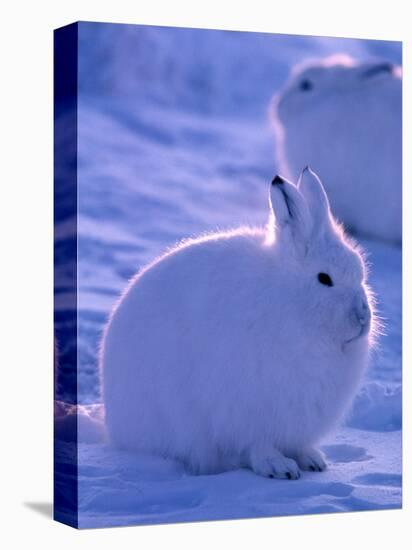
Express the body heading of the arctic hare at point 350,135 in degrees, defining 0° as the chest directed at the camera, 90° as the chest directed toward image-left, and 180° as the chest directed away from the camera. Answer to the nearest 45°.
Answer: approximately 90°

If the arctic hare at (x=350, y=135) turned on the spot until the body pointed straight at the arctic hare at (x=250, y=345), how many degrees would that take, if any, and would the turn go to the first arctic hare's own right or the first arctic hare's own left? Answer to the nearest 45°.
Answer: approximately 90° to the first arctic hare's own left
